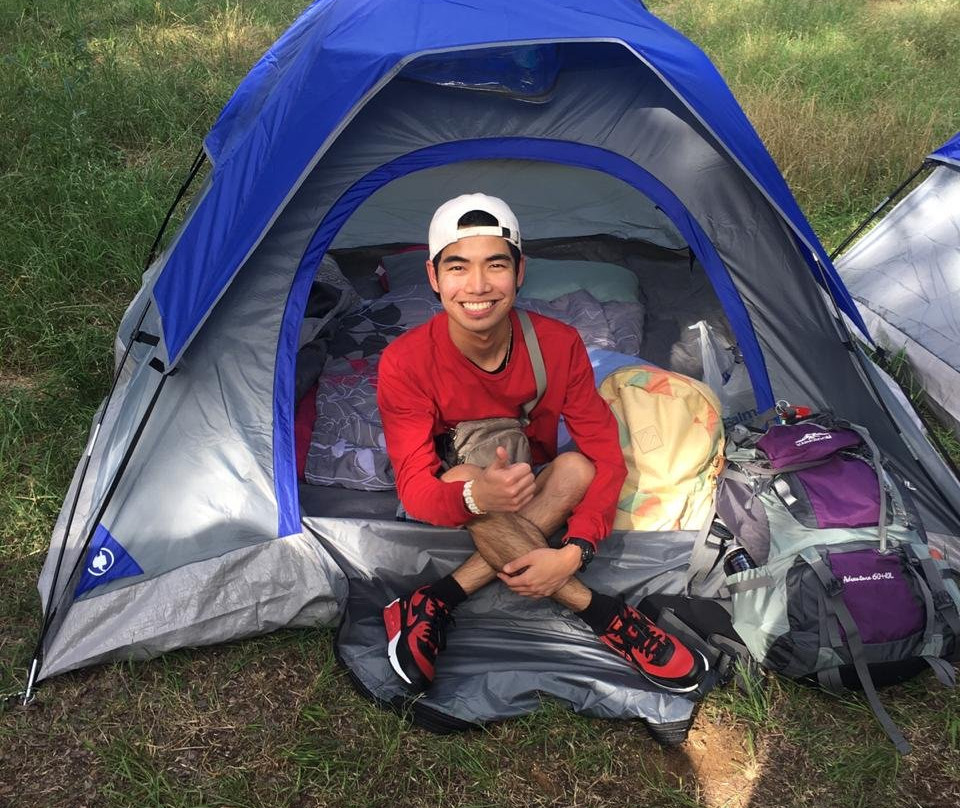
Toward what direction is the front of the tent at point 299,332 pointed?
toward the camera

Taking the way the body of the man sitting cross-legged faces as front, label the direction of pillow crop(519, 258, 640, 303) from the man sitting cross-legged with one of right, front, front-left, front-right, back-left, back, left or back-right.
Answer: back

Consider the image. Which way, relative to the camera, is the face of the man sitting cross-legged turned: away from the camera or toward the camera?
toward the camera

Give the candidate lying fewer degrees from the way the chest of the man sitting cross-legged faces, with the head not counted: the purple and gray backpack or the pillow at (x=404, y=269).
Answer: the purple and gray backpack

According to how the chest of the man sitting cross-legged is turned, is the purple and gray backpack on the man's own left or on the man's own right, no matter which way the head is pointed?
on the man's own left

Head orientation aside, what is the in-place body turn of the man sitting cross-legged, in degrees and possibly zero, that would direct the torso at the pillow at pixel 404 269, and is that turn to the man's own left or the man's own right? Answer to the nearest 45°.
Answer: approximately 180°
